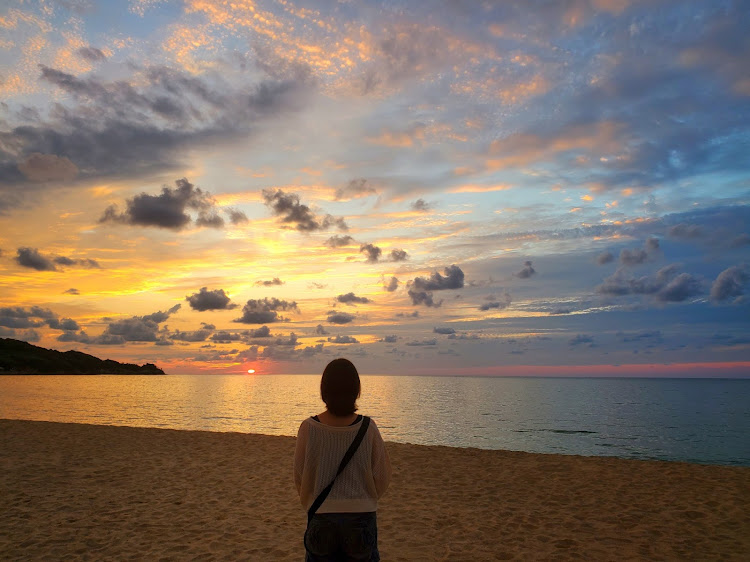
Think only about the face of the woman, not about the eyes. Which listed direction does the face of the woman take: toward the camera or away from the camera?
away from the camera

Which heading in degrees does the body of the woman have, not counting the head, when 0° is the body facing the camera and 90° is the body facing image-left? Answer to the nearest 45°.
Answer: approximately 180°
